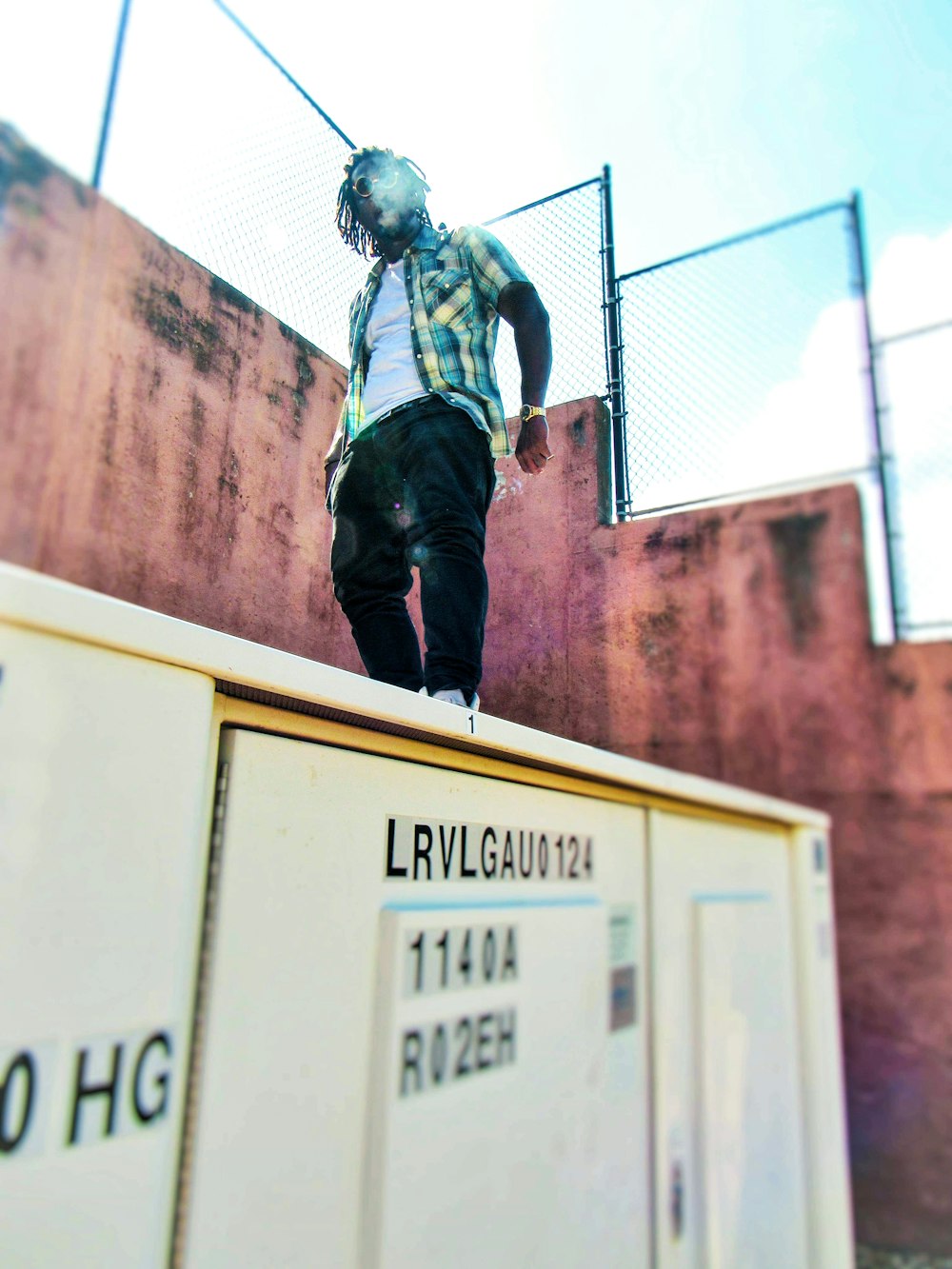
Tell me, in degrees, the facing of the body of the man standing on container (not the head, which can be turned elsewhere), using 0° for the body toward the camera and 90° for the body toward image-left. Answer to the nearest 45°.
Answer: approximately 45°
